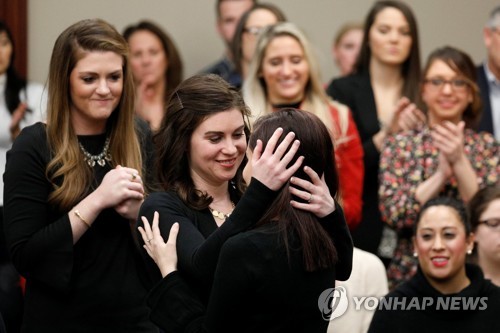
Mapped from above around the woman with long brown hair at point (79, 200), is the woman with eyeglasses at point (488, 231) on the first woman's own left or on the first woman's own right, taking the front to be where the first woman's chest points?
on the first woman's own left

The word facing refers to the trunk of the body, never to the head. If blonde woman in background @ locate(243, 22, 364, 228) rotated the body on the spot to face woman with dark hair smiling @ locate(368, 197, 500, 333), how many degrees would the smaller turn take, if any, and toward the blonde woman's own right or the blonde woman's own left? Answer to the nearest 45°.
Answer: approximately 45° to the blonde woman's own left

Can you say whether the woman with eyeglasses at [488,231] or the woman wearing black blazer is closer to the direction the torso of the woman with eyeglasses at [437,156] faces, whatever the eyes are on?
the woman with eyeglasses

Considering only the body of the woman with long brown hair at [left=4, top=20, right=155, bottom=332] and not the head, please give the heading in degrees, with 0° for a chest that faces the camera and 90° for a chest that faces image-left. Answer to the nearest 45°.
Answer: approximately 315°

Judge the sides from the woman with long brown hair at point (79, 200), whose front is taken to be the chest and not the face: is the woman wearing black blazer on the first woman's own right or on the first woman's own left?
on the first woman's own left

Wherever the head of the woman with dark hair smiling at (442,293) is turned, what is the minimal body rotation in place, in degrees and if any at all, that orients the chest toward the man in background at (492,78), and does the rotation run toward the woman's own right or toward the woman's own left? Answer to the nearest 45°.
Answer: approximately 180°
